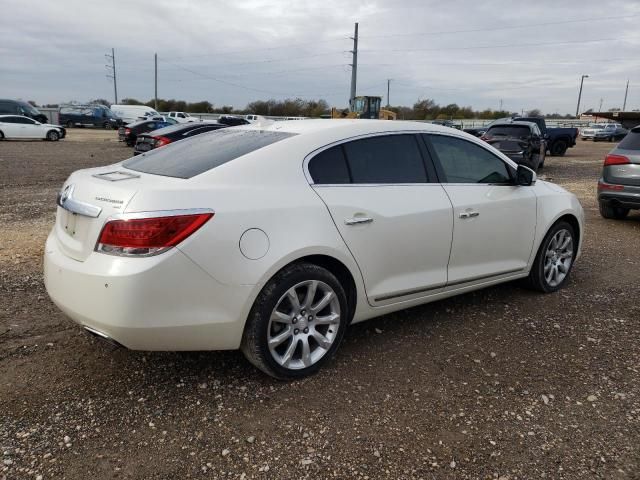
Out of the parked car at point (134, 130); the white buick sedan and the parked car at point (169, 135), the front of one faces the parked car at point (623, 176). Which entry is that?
the white buick sedan

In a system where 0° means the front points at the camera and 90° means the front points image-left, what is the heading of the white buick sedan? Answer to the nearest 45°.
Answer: approximately 225°

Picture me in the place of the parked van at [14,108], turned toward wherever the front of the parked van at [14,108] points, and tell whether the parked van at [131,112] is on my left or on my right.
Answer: on my left

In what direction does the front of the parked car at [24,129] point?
to the viewer's right

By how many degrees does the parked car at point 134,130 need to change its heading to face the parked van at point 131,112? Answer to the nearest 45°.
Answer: approximately 45° to its left

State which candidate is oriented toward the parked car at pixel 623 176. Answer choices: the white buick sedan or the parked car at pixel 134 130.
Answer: the white buick sedan

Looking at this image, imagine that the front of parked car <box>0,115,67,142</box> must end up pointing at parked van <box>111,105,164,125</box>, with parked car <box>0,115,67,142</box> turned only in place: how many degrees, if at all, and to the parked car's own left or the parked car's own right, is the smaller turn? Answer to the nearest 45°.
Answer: approximately 90° to the parked car's own left

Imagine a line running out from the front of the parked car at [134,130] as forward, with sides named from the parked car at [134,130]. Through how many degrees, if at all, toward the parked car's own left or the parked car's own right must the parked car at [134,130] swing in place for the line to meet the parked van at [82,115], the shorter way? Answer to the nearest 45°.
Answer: approximately 45° to the parked car's own left

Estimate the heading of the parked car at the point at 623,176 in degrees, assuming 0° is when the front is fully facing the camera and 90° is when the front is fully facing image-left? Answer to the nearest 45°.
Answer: approximately 225°

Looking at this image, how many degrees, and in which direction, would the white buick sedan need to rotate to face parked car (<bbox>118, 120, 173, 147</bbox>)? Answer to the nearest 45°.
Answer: approximately 45° to its left
